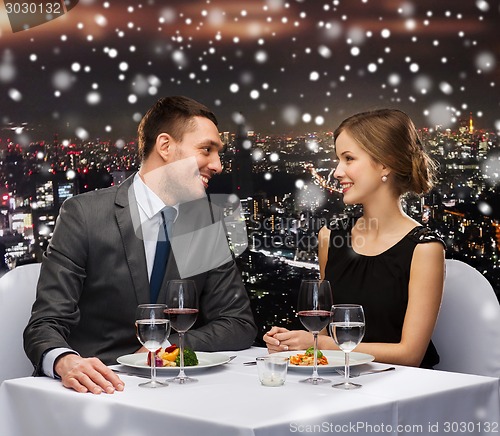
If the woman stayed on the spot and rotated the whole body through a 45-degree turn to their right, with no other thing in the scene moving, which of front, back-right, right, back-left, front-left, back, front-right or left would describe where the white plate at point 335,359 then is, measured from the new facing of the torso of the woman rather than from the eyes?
left

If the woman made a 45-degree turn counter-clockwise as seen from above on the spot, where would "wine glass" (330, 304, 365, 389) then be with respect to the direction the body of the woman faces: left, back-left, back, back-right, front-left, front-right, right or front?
front

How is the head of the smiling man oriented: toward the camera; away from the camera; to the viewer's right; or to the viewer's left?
to the viewer's right

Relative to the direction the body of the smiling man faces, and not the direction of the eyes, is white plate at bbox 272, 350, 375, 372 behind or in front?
in front

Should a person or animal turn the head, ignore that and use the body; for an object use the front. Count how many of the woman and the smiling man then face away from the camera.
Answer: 0

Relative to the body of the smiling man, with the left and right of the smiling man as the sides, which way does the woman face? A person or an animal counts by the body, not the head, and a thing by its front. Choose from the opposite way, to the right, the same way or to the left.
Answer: to the right

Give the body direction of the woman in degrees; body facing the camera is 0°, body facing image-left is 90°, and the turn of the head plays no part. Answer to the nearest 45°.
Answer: approximately 45°

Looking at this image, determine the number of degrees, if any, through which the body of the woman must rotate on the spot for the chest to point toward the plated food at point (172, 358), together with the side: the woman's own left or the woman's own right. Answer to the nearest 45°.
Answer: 0° — they already face it

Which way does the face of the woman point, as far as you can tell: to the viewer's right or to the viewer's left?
to the viewer's left

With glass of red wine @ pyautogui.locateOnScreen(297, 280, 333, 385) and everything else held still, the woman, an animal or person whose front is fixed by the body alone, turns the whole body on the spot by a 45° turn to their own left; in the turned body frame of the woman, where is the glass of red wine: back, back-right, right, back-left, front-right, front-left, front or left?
front

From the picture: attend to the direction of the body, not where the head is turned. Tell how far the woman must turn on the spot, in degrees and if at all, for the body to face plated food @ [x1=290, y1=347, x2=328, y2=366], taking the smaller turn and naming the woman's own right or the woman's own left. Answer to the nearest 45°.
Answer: approximately 45° to the woman's own left

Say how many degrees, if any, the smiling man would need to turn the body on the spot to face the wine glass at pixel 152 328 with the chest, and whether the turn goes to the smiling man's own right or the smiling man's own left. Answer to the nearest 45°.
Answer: approximately 45° to the smiling man's own right

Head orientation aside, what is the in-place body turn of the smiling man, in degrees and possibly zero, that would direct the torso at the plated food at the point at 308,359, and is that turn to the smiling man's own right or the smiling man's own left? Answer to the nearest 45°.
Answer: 0° — they already face it

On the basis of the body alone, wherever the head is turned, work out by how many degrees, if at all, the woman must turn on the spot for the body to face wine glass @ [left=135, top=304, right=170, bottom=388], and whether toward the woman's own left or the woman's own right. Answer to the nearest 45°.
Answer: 0° — they already face it
